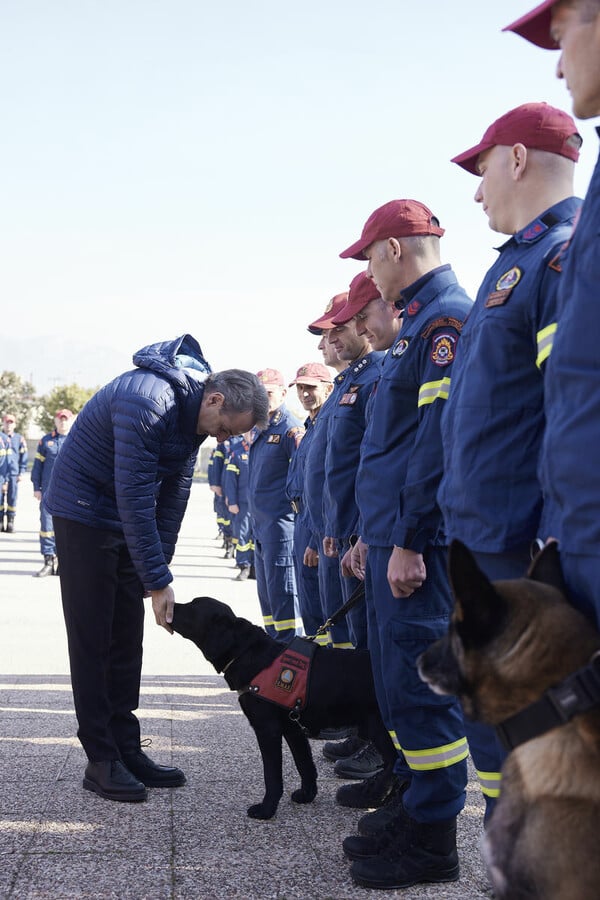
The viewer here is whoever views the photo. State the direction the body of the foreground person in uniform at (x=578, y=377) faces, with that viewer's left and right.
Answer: facing to the left of the viewer

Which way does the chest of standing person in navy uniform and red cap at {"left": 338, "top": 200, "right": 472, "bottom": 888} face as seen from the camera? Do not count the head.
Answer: to the viewer's left

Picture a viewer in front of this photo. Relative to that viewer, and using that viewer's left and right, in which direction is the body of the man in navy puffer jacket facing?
facing to the right of the viewer

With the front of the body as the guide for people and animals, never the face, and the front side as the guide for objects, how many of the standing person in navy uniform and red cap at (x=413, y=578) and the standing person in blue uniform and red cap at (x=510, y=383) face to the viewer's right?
0

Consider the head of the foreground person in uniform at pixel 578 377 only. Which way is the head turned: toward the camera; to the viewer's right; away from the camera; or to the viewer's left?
to the viewer's left

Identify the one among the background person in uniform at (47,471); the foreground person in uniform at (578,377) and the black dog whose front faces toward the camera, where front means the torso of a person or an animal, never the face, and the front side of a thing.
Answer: the background person in uniform at (47,471)

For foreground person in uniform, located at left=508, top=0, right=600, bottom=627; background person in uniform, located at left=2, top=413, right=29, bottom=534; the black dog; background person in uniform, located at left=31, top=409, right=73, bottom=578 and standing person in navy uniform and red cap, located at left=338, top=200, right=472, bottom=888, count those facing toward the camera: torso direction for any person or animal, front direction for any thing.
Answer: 2

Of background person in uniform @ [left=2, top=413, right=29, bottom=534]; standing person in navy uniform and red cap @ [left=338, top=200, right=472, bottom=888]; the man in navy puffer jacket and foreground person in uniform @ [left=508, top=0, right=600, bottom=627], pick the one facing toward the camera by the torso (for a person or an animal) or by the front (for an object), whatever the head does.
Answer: background person in uniform @ [left=2, top=413, right=29, bottom=534]

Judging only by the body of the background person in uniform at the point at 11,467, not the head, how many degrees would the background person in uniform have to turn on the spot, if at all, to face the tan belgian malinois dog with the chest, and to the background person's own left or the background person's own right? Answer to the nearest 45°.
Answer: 0° — they already face it

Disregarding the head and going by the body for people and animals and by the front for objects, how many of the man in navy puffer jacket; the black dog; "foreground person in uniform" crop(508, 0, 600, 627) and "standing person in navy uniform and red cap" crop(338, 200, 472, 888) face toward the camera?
0

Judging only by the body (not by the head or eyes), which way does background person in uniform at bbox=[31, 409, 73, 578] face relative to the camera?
toward the camera

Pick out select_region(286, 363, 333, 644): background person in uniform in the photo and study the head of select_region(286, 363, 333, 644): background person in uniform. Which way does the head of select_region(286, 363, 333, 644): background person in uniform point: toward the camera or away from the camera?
toward the camera

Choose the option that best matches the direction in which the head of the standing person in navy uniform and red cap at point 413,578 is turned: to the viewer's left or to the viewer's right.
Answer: to the viewer's left

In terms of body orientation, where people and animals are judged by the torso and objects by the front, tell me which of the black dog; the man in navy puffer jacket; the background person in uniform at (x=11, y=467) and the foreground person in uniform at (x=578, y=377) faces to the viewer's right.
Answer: the man in navy puffer jacket
